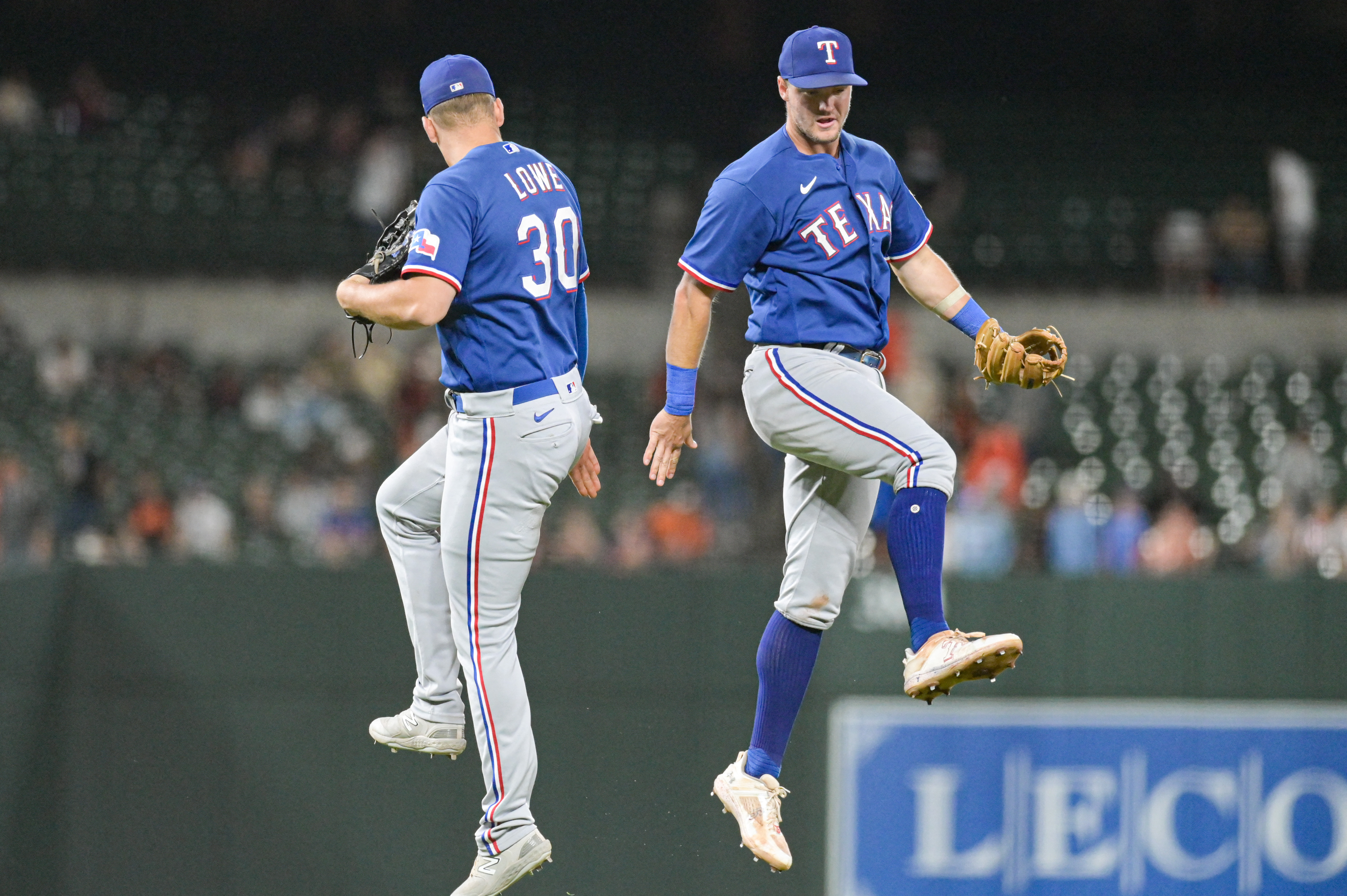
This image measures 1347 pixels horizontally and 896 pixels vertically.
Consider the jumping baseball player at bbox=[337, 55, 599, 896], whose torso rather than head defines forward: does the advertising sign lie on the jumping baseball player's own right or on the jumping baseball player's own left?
on the jumping baseball player's own right

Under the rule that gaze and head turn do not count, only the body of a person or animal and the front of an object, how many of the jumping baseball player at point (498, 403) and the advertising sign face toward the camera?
1

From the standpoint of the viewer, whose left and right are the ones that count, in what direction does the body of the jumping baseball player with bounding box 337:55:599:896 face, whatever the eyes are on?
facing away from the viewer and to the left of the viewer

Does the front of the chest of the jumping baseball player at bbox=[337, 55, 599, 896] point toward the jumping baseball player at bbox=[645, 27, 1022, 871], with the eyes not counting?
no

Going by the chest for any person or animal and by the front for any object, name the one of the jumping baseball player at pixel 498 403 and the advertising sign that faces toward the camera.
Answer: the advertising sign

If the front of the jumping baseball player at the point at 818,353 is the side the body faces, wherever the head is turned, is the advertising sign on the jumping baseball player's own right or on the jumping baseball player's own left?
on the jumping baseball player's own left

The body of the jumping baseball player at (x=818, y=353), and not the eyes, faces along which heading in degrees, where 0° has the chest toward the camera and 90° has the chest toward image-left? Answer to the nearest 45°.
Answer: approximately 315°

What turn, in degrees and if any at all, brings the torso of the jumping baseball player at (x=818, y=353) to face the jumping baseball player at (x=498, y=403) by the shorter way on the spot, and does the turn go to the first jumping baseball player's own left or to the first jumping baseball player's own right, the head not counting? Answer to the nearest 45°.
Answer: approximately 135° to the first jumping baseball player's own right

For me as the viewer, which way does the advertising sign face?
facing the viewer

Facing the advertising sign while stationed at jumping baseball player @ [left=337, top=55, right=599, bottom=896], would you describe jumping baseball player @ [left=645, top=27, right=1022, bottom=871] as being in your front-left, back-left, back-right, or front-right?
front-right

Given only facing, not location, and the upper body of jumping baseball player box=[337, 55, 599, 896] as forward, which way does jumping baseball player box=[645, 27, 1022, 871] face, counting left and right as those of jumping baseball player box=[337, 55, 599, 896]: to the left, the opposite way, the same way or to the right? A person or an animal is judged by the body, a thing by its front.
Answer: the opposite way

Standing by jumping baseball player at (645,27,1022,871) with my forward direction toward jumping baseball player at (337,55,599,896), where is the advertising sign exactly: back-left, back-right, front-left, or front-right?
back-right

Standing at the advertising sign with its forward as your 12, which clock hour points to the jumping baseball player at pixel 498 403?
The jumping baseball player is roughly at 1 o'clock from the advertising sign.
